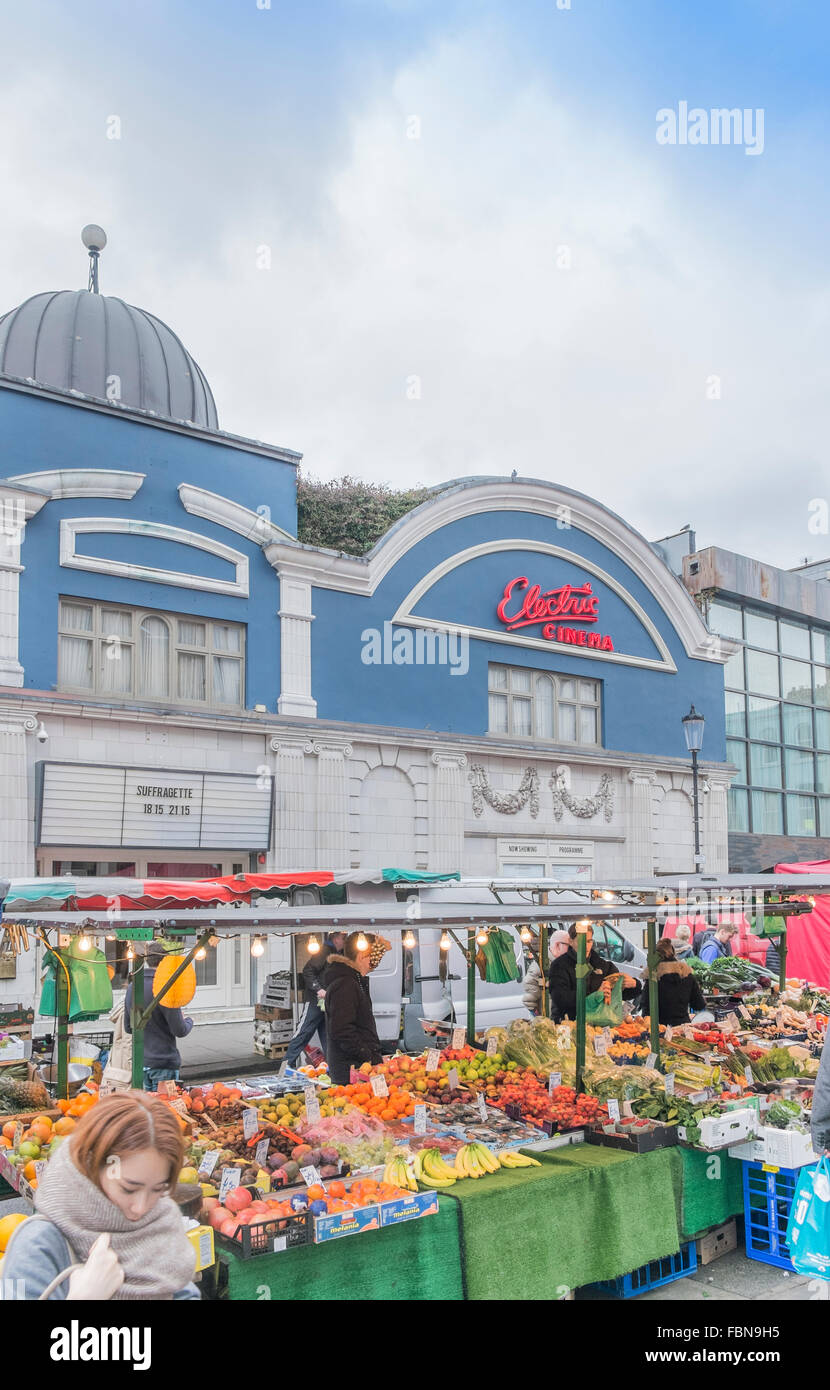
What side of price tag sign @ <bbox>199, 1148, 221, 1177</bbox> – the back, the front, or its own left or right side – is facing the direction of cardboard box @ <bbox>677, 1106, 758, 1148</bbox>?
left

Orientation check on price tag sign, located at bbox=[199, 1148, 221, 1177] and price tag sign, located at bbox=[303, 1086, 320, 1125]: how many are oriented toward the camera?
2

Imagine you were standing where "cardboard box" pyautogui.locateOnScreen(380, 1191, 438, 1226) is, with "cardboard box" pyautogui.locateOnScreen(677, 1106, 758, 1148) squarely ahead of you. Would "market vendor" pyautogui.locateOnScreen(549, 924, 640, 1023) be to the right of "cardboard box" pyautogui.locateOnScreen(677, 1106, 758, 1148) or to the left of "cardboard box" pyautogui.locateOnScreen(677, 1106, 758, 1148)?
left

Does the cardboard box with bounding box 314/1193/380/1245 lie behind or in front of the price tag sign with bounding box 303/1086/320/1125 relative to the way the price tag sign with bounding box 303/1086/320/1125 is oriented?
in front

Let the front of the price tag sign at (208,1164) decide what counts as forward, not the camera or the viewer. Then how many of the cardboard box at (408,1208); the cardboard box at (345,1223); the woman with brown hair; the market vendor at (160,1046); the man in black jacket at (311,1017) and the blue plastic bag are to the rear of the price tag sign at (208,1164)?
2

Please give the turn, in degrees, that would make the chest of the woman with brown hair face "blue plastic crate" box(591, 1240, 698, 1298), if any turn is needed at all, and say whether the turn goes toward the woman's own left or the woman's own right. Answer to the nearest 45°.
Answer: approximately 90° to the woman's own left

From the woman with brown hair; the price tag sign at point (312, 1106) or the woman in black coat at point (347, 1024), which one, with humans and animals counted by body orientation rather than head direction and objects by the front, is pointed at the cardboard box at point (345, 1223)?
the price tag sign

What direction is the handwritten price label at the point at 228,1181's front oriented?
toward the camera

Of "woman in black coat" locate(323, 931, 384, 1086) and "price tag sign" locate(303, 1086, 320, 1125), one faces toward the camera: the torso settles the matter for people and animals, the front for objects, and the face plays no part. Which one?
the price tag sign

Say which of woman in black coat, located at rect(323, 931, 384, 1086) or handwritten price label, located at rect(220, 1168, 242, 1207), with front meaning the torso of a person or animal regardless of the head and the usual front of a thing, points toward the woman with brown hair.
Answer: the handwritten price label

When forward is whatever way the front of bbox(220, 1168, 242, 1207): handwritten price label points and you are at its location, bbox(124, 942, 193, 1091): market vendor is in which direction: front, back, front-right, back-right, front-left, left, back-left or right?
back

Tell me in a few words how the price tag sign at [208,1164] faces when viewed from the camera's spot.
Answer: facing the viewer

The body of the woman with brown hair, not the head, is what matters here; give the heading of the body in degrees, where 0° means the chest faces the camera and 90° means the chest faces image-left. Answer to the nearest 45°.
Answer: approximately 315°
